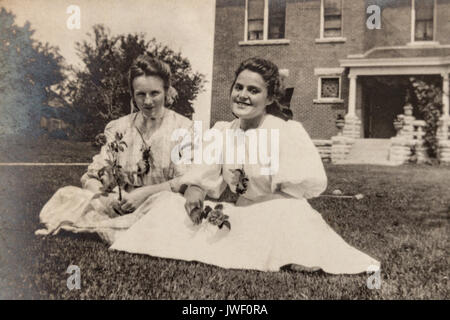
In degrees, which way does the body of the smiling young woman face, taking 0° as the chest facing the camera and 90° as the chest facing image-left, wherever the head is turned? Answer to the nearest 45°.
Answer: approximately 45°

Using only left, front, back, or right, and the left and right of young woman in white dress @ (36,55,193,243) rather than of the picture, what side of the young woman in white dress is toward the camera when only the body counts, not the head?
front

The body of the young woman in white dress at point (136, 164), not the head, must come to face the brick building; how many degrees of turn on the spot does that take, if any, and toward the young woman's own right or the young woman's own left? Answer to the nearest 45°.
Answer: approximately 180°

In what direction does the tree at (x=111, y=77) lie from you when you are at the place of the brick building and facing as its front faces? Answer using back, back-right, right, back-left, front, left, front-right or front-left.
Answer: right

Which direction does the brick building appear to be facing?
toward the camera

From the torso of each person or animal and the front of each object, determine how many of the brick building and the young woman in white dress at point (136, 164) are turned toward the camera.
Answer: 2

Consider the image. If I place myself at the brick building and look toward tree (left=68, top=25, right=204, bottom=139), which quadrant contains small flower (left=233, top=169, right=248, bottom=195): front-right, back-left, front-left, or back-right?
front-left
